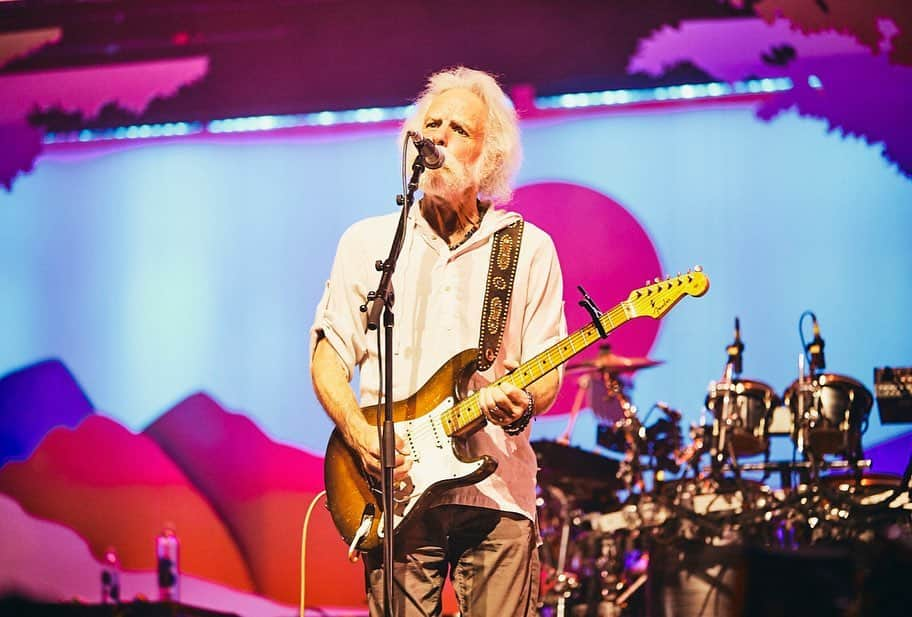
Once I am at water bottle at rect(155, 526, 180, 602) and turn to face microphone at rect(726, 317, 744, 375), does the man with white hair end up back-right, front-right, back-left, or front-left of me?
front-right

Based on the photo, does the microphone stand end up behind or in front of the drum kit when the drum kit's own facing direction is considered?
in front

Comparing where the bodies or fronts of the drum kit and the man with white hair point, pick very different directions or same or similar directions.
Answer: same or similar directions

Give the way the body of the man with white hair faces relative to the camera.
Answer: toward the camera

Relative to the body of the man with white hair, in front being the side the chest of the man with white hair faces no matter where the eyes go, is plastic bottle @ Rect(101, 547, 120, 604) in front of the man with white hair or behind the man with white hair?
behind

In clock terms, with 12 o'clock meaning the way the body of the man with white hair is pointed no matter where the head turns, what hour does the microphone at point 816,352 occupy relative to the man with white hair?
The microphone is roughly at 7 o'clock from the man with white hair.

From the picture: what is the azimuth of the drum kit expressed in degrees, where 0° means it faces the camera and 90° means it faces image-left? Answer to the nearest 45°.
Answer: approximately 0°

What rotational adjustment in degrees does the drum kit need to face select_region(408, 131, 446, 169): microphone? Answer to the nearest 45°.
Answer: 0° — it already faces it

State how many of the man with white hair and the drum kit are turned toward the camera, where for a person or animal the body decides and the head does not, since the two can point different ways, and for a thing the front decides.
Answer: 2
